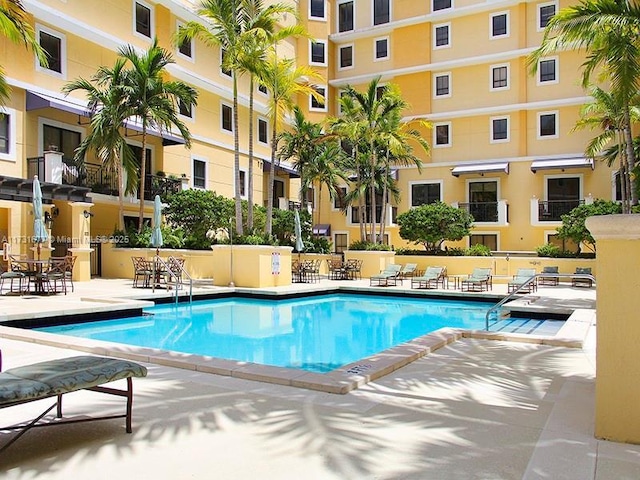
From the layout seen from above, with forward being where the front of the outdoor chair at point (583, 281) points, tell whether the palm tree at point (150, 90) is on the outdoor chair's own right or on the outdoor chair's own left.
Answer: on the outdoor chair's own right

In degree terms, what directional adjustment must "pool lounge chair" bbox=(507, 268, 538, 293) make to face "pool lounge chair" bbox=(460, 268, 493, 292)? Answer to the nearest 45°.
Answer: approximately 45° to its right

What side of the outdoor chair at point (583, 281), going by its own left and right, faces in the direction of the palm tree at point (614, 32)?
back

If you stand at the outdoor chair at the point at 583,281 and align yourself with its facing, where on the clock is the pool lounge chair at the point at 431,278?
The pool lounge chair is roughly at 2 o'clock from the outdoor chair.

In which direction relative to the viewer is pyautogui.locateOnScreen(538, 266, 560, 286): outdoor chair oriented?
toward the camera

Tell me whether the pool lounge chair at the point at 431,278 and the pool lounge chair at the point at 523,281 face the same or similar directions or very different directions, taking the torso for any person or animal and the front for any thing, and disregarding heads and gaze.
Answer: same or similar directions

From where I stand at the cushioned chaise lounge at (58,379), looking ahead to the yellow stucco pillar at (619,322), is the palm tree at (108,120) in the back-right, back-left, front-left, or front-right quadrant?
back-left

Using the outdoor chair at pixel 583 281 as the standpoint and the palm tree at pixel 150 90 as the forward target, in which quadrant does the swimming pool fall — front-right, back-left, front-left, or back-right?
front-left

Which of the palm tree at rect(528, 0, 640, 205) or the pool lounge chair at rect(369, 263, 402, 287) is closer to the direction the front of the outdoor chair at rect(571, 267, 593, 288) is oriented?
the pool lounge chair

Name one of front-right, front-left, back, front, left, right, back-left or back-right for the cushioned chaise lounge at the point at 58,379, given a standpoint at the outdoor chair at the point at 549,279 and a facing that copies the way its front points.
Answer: front

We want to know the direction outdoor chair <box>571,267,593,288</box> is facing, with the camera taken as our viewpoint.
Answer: facing the viewer

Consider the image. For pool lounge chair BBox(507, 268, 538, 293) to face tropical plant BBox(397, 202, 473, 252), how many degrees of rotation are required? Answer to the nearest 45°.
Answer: approximately 90° to its right

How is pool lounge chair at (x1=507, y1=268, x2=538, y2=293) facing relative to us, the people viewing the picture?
facing the viewer and to the left of the viewer

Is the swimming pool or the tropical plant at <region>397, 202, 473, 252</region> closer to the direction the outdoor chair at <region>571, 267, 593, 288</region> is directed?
the swimming pool

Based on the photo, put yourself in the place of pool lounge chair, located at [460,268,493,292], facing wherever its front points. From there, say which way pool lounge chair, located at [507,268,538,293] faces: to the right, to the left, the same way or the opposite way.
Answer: the same way

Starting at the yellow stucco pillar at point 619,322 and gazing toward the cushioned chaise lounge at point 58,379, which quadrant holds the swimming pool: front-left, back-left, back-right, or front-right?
front-right
